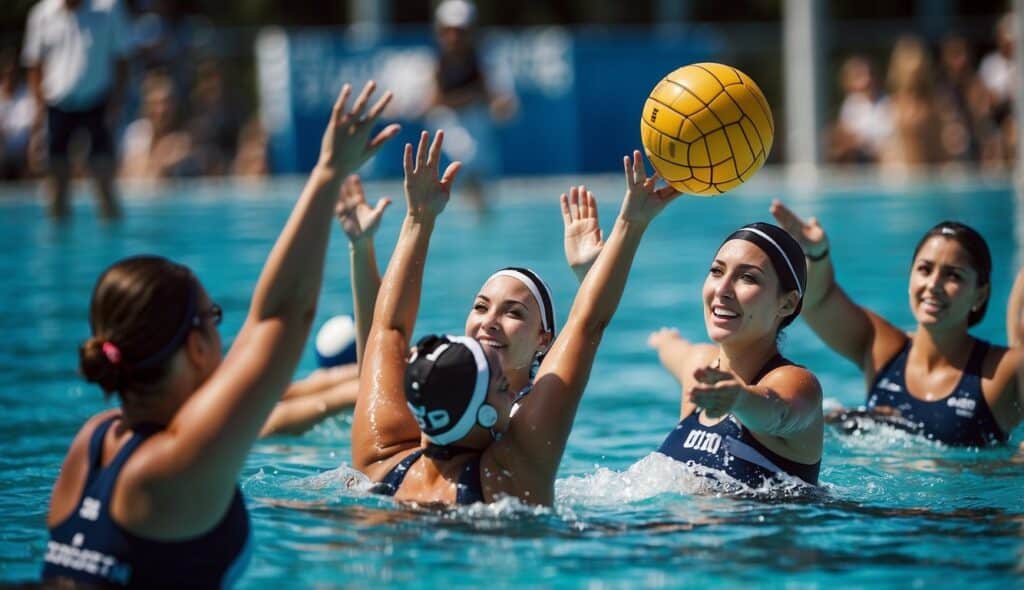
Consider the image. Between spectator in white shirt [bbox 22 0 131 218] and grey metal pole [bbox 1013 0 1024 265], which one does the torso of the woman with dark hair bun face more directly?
the grey metal pole

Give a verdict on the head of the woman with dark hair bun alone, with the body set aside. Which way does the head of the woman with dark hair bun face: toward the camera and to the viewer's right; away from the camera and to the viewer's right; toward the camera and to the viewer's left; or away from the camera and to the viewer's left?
away from the camera and to the viewer's right

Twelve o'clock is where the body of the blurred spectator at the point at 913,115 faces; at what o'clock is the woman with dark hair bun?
The woman with dark hair bun is roughly at 12 o'clock from the blurred spectator.

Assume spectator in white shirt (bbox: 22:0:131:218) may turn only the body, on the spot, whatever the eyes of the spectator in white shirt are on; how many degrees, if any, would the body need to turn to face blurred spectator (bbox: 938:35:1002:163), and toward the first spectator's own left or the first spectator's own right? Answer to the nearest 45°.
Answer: approximately 90° to the first spectator's own left

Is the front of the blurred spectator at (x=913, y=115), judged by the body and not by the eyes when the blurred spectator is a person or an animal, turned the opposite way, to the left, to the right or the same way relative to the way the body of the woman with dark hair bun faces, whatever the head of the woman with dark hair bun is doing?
the opposite way

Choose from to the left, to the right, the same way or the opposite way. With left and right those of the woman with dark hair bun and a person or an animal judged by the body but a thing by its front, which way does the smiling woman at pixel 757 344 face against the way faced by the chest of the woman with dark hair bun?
the opposite way

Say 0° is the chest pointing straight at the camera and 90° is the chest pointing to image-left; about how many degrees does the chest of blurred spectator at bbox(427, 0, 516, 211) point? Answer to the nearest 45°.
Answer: approximately 0°

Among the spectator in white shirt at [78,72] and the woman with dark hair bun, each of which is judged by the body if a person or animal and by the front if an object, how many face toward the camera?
1
